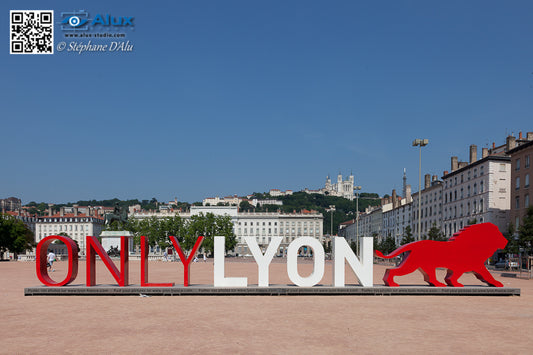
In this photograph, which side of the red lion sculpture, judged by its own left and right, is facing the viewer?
right
